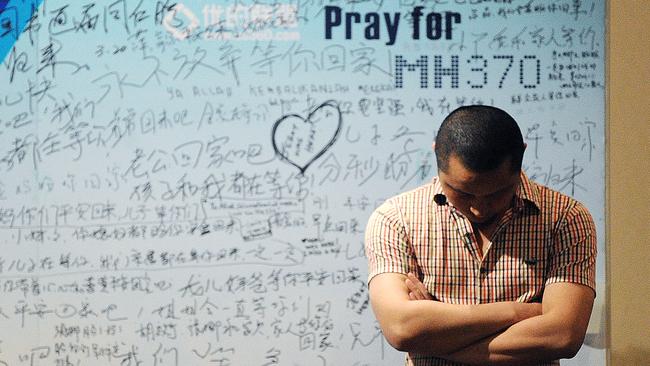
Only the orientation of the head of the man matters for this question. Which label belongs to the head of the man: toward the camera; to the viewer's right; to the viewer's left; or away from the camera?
toward the camera

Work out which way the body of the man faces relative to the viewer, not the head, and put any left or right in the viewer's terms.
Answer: facing the viewer
